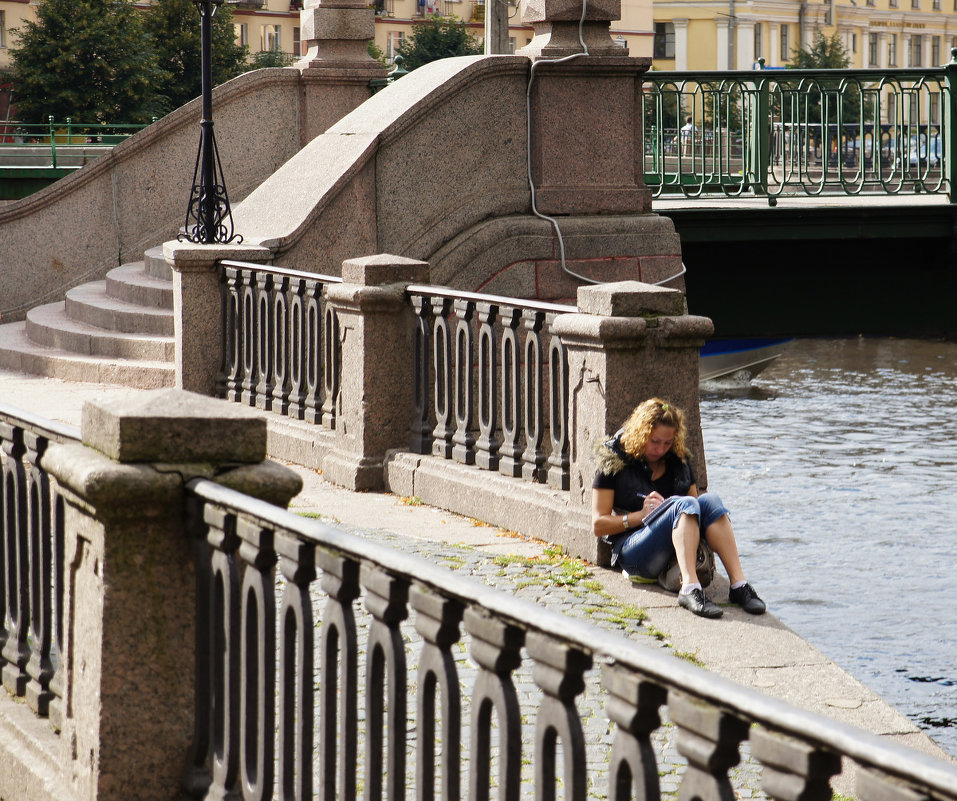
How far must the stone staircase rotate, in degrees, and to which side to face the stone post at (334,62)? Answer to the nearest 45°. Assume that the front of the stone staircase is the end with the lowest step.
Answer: approximately 180°

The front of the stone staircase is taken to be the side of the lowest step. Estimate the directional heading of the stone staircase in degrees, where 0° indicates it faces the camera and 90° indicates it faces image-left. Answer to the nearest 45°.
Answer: approximately 45°

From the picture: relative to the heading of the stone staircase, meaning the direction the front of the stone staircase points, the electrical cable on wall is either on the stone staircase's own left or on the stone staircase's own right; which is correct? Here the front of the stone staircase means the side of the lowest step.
on the stone staircase's own left

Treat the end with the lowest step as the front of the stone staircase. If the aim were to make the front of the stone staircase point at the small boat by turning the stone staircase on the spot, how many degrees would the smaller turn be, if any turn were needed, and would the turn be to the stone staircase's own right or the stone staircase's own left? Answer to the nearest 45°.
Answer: approximately 180°
